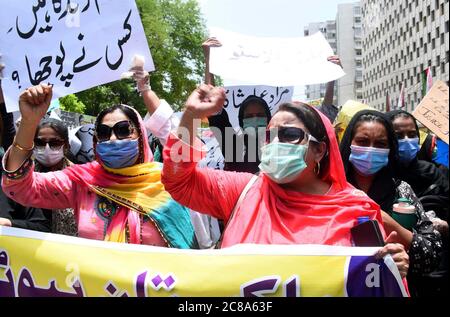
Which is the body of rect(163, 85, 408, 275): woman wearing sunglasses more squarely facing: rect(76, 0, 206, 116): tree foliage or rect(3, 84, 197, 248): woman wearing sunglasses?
the woman wearing sunglasses

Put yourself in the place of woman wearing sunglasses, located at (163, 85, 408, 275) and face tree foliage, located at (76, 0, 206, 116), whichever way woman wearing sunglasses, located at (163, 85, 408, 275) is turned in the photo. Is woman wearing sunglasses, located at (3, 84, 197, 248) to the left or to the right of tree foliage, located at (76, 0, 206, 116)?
left

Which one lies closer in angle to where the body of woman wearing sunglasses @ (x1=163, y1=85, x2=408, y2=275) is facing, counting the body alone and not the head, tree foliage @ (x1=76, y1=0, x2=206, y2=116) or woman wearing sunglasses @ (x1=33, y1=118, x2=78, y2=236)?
the woman wearing sunglasses

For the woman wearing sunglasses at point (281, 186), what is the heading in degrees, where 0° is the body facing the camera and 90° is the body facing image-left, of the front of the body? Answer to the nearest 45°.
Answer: approximately 45°

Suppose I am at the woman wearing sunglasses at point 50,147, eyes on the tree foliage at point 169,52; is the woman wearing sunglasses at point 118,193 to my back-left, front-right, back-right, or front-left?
back-right

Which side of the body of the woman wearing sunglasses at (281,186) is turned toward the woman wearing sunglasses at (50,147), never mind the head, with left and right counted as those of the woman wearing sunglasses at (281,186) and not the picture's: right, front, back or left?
right

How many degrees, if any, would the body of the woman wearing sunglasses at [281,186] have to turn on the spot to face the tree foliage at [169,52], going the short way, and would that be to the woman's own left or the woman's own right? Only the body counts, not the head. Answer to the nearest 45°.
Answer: approximately 135° to the woman's own right

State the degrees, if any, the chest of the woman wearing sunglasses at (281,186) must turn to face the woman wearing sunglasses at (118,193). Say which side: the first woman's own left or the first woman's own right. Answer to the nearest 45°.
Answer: approximately 90° to the first woman's own right
